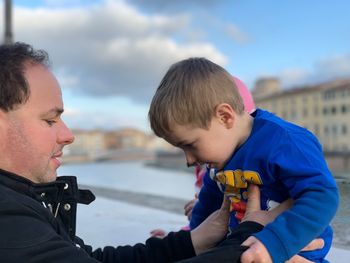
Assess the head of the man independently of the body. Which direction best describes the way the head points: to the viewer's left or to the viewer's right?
to the viewer's right

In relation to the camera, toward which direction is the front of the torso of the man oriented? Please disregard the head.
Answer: to the viewer's right

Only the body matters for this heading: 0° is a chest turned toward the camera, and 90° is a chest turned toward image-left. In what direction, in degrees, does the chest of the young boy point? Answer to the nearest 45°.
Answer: approximately 45°
